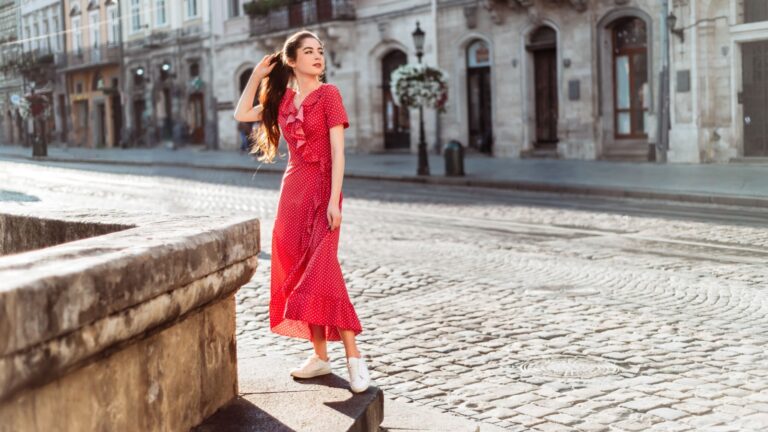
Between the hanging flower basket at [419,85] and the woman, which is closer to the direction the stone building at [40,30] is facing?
the woman

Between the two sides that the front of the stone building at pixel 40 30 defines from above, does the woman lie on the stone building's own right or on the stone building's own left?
on the stone building's own left

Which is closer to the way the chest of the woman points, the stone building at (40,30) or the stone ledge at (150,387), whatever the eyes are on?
the stone ledge

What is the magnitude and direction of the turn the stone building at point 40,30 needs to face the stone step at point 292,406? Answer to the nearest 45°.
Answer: approximately 45° to its left
